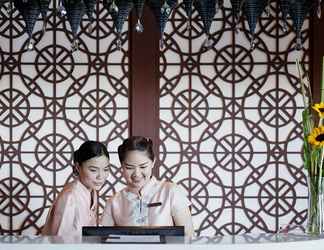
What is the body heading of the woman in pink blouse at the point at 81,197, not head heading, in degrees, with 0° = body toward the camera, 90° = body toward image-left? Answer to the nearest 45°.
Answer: approximately 315°

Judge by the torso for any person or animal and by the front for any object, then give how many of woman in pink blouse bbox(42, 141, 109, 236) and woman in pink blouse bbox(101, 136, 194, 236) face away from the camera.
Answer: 0

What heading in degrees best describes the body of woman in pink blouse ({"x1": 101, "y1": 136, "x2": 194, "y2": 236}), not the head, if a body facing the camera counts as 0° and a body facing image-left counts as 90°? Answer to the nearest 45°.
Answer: approximately 0°

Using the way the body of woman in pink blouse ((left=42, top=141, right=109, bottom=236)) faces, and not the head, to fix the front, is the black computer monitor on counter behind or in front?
in front

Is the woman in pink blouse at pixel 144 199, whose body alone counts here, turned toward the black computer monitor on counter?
yes

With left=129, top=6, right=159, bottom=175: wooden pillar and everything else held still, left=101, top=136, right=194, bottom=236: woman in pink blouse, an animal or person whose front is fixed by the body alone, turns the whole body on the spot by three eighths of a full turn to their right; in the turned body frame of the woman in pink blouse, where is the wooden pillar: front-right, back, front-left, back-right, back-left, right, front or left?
front-right

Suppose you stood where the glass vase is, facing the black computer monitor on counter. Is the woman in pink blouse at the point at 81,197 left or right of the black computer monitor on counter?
right
